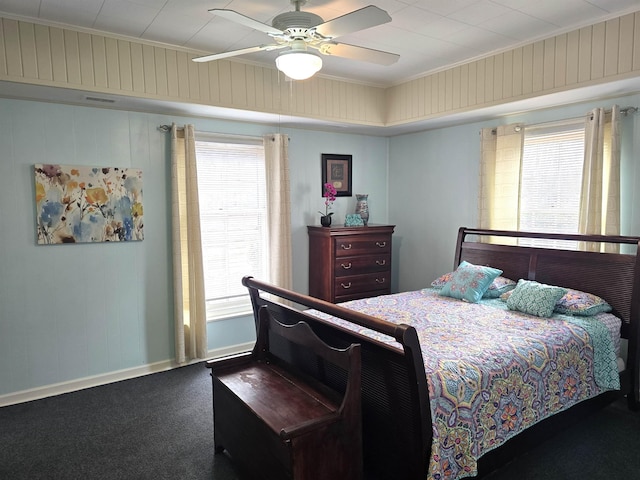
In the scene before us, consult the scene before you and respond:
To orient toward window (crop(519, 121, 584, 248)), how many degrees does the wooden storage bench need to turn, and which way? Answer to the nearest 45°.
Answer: approximately 180°

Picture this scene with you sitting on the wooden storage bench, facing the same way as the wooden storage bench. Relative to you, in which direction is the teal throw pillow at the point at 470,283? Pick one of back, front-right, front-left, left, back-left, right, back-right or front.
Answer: back

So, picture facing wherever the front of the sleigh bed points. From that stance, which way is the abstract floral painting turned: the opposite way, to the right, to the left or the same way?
to the left

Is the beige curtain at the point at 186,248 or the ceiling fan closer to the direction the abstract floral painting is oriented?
the ceiling fan

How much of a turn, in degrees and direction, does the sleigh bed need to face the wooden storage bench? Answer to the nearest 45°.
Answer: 0° — it already faces it

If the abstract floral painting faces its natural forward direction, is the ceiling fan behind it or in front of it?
in front

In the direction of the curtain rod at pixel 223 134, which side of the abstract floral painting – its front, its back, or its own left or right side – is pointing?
left

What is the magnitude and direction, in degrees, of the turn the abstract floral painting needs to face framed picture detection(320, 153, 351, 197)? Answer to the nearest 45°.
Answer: approximately 90° to its left

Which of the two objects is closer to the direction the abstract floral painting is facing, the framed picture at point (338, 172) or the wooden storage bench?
the wooden storage bench

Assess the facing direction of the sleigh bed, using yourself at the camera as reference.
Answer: facing the viewer and to the left of the viewer

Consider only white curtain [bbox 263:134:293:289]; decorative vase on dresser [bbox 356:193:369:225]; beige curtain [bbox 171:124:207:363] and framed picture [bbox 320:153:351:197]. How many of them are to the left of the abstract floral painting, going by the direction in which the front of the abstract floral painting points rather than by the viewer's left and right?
4

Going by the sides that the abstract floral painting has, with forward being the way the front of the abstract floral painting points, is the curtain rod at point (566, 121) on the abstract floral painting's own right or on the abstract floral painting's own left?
on the abstract floral painting's own left

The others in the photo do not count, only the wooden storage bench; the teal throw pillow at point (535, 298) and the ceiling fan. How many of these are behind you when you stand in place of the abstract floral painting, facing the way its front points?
0

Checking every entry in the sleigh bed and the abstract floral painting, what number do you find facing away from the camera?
0

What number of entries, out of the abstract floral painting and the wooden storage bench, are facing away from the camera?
0

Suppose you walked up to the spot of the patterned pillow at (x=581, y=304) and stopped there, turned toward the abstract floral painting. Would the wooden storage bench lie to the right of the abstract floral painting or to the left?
left

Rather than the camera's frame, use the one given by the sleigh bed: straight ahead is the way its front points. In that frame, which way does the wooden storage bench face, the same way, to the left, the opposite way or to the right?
the same way

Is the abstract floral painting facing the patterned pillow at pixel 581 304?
no
